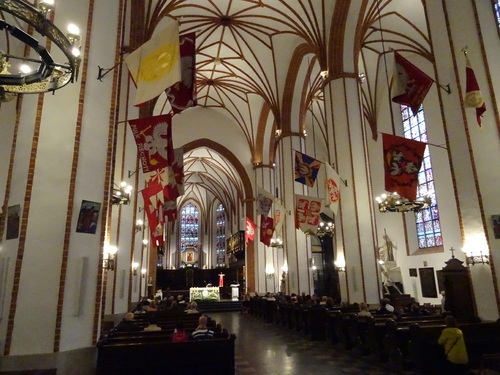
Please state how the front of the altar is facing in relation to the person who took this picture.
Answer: facing the viewer

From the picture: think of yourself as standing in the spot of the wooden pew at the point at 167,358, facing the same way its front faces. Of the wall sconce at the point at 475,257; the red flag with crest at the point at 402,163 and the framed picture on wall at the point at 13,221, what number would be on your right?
2

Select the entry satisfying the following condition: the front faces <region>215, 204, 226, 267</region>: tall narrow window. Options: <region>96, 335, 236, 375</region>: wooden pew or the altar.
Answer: the wooden pew

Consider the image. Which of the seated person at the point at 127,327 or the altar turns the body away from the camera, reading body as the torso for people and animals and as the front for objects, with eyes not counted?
the seated person

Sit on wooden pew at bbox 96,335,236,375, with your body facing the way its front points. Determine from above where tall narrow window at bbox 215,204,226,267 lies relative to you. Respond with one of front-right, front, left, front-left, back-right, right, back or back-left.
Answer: front

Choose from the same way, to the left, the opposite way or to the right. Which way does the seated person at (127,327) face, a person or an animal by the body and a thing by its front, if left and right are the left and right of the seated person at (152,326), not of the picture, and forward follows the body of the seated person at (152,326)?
the same way

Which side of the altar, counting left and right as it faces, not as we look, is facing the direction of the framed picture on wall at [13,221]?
front

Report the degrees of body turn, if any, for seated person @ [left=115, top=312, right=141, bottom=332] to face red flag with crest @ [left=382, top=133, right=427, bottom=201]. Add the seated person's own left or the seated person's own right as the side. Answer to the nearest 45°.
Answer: approximately 90° to the seated person's own right

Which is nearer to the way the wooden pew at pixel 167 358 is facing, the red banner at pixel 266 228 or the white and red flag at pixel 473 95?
the red banner

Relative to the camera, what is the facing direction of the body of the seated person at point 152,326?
away from the camera

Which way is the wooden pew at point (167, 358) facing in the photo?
away from the camera

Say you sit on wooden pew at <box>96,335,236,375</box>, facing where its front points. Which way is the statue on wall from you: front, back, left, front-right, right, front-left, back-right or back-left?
front-right

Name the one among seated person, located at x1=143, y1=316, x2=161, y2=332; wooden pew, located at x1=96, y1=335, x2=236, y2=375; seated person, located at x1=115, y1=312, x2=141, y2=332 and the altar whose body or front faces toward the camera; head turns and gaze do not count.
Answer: the altar

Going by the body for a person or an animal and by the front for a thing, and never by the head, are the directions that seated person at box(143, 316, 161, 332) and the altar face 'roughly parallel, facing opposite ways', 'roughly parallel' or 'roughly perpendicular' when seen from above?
roughly parallel, facing opposite ways

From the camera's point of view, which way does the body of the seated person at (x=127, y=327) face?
away from the camera

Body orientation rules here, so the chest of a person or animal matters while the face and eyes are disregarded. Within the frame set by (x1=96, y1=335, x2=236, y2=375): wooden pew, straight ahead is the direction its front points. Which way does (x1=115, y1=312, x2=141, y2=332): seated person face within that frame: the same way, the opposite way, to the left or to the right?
the same way

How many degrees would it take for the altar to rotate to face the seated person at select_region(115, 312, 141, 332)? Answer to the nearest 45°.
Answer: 0° — it already faces them

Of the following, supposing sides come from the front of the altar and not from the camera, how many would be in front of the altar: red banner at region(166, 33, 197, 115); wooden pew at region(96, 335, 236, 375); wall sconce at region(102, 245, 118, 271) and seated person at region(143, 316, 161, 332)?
4

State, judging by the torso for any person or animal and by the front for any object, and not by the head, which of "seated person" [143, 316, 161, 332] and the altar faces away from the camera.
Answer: the seated person

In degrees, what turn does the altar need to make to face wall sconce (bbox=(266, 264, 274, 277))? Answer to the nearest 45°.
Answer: approximately 90° to its left

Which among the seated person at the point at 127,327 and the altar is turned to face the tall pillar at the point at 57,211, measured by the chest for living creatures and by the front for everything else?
the altar

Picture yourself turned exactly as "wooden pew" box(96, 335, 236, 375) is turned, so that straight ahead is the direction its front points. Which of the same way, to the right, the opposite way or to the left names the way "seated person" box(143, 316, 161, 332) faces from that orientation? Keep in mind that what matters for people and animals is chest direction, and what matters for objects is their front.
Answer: the same way

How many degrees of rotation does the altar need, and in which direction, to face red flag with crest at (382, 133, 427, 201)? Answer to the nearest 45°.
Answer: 0° — it already faces it
